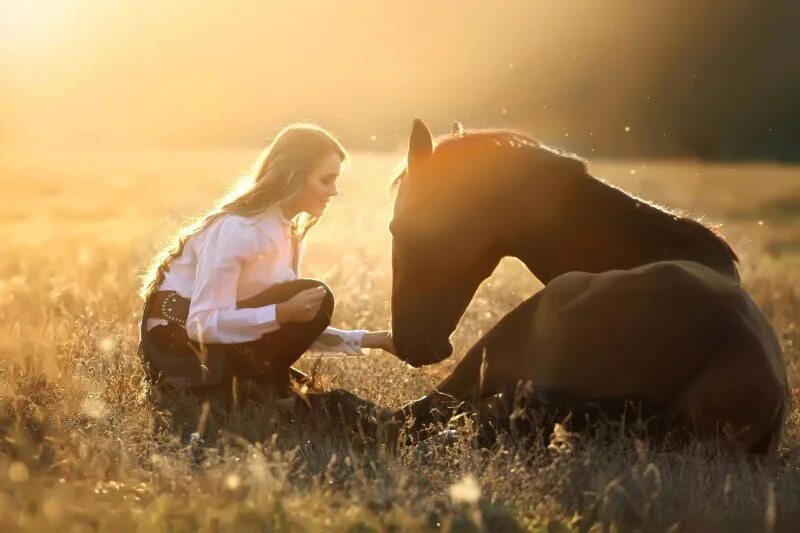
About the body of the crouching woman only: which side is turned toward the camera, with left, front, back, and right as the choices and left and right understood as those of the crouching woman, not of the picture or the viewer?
right

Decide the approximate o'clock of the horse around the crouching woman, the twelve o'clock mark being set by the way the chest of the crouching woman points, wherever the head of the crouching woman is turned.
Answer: The horse is roughly at 1 o'clock from the crouching woman.

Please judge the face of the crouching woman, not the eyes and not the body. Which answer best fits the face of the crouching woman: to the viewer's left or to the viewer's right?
to the viewer's right
